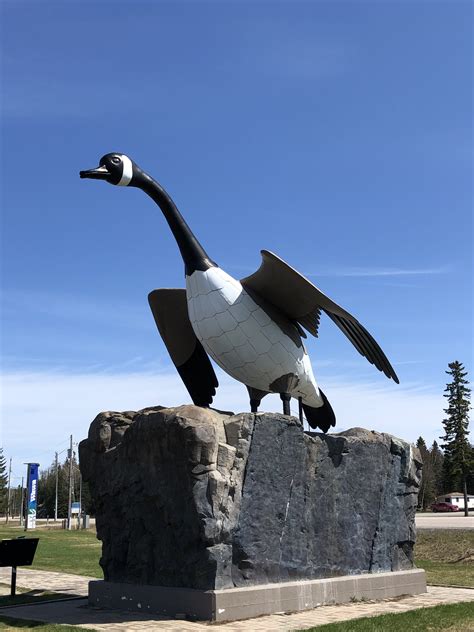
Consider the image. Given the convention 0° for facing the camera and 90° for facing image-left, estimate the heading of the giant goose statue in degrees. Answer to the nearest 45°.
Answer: approximately 45°

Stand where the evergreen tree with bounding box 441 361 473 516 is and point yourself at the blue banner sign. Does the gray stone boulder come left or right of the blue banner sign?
left

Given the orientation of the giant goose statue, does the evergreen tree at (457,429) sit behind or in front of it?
behind

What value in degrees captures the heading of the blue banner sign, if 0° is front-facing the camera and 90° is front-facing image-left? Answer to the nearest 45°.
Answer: approximately 0°

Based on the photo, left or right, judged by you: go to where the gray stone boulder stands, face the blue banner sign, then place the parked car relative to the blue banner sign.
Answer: right

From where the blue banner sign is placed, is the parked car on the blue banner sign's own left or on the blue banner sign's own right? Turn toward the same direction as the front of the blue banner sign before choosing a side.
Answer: on the blue banner sign's own left

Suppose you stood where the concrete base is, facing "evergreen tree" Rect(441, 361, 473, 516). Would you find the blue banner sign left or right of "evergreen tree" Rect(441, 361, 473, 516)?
left

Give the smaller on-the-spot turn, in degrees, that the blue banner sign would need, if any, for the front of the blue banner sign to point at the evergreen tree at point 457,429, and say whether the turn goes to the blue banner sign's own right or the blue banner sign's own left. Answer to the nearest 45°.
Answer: approximately 90° to the blue banner sign's own left
